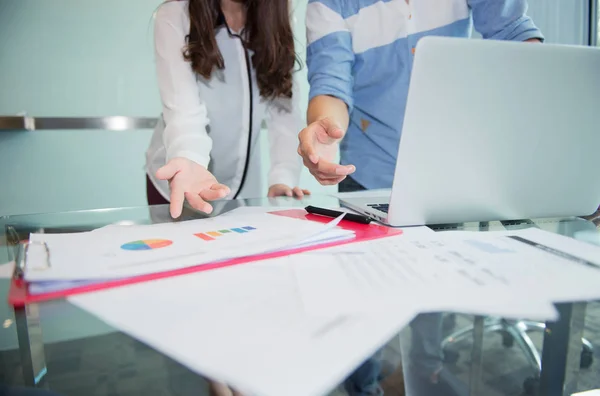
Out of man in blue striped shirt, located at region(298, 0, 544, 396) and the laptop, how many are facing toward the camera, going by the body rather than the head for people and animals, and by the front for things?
1

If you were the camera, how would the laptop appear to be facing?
facing away from the viewer and to the left of the viewer

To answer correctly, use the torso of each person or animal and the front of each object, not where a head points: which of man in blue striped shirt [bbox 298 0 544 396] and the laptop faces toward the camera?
the man in blue striped shirt

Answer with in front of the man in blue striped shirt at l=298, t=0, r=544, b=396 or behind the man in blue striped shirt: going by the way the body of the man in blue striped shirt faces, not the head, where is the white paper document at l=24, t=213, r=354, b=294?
in front

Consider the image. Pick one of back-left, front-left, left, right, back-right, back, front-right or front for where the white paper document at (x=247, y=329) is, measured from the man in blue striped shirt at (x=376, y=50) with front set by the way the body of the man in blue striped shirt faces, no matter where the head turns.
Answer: front

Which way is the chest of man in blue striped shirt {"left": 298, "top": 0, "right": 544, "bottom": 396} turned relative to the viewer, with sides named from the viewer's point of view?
facing the viewer

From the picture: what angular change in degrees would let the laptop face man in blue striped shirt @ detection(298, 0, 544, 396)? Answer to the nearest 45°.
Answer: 0° — it already faces them
